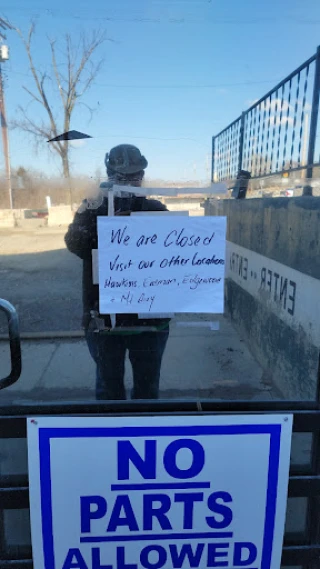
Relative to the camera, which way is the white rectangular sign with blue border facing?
toward the camera
